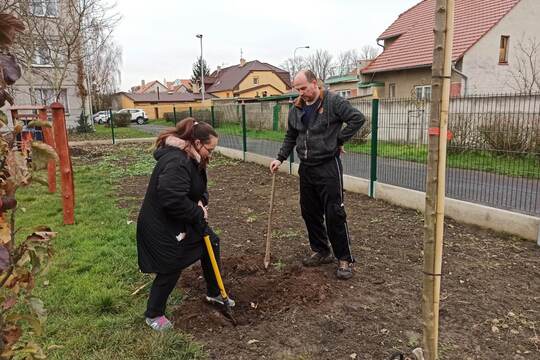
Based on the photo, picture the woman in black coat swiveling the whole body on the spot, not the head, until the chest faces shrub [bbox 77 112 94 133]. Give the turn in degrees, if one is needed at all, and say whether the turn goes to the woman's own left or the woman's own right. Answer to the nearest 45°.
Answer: approximately 90° to the woman's own left

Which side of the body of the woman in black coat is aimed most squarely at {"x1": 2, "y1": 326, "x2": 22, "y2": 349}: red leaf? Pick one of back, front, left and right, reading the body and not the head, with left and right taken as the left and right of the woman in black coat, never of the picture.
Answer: right

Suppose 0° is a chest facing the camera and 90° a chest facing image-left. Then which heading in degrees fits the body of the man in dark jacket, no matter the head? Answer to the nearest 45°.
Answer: approximately 45°

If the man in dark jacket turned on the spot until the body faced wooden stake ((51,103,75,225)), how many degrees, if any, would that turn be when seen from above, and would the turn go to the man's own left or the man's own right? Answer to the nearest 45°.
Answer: approximately 90° to the man's own right

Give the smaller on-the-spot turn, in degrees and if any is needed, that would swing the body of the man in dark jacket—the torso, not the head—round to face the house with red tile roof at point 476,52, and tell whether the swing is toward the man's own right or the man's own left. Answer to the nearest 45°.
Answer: approximately 180°

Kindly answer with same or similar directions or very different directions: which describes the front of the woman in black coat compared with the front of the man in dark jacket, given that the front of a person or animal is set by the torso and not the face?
very different directions

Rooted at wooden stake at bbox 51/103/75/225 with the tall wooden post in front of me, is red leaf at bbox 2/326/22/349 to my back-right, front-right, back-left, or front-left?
front-right

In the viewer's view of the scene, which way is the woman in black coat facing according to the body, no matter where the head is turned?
to the viewer's right

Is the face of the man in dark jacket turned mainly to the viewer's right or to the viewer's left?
to the viewer's left
